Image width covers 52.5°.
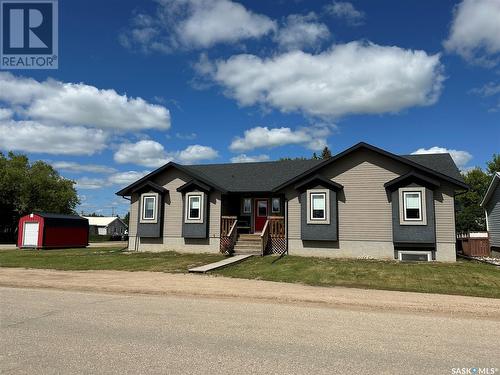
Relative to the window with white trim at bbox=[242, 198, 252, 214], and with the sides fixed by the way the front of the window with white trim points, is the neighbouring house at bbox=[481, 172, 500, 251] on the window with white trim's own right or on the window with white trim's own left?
on the window with white trim's own left

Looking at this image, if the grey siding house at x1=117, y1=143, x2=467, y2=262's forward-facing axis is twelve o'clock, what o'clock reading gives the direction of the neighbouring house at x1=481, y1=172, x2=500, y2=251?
The neighbouring house is roughly at 8 o'clock from the grey siding house.

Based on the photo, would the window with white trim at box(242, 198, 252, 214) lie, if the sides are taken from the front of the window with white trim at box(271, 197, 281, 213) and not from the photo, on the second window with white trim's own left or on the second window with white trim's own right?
on the second window with white trim's own right

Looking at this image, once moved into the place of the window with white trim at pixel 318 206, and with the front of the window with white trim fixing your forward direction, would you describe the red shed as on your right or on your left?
on your right

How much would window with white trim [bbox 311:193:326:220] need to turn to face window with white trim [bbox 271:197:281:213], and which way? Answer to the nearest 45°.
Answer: approximately 135° to its right

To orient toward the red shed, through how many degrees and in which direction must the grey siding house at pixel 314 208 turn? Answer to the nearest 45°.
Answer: approximately 135° to its right

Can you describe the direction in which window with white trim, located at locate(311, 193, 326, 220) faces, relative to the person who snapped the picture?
facing the viewer

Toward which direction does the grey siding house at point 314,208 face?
toward the camera

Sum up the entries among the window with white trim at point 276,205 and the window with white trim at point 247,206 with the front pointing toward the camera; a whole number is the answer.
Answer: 2

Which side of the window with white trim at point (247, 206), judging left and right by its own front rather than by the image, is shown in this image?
front

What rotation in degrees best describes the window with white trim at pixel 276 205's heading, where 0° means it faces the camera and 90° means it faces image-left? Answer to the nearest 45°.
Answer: approximately 0°
